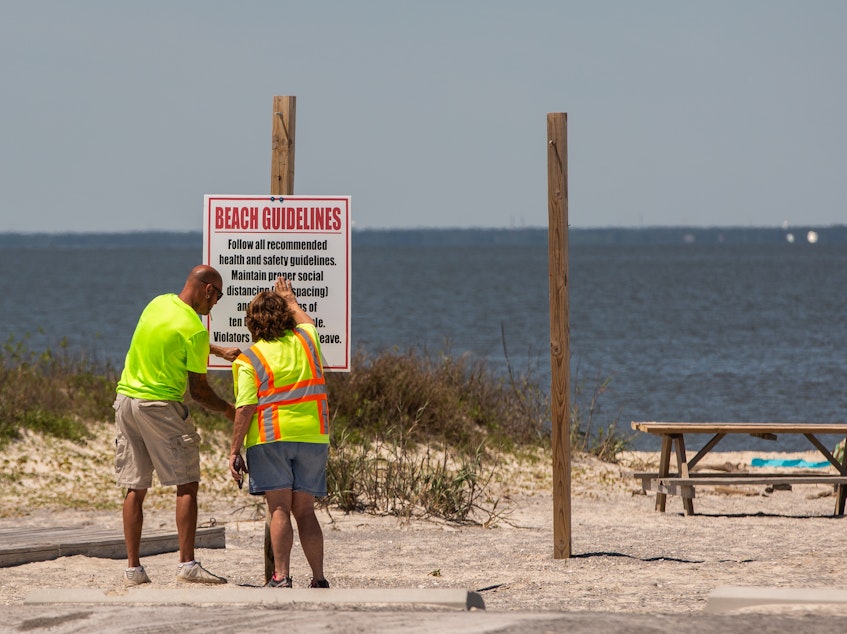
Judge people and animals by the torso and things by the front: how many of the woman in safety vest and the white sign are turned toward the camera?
1

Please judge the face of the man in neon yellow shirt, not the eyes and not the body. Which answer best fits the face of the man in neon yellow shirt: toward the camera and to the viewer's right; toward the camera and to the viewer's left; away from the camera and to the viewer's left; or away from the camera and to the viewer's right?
away from the camera and to the viewer's right

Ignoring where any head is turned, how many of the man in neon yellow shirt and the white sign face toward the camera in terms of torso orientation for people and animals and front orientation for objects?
1

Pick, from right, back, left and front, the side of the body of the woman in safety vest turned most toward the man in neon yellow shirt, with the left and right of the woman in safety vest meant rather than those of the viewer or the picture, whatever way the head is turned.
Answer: left

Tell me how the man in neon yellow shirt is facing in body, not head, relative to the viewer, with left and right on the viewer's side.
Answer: facing away from the viewer and to the right of the viewer

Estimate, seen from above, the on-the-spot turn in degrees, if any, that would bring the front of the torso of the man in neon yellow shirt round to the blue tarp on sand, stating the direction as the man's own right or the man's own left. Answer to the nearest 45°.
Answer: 0° — they already face it

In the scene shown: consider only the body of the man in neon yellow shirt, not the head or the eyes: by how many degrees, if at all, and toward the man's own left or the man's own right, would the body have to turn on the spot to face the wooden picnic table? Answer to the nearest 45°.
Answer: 0° — they already face it

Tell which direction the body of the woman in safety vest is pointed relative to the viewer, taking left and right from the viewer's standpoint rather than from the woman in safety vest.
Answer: facing away from the viewer

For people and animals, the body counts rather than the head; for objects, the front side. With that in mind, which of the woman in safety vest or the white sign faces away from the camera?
the woman in safety vest

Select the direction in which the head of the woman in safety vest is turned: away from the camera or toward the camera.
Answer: away from the camera
